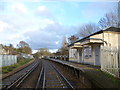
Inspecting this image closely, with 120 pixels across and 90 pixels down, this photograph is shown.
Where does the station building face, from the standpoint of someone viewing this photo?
facing the viewer and to the left of the viewer

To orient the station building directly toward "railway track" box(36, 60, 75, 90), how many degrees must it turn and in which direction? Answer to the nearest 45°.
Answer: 0° — it already faces it
